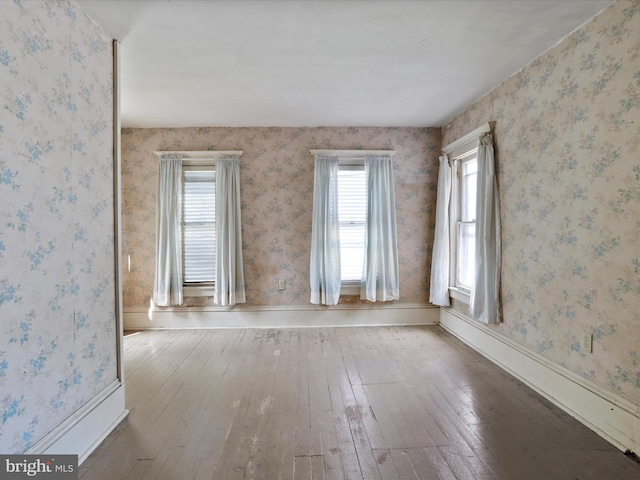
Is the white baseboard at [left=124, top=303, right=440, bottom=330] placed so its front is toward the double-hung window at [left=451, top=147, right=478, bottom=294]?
no

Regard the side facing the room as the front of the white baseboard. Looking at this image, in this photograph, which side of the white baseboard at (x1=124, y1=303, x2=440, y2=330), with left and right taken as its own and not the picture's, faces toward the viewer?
front

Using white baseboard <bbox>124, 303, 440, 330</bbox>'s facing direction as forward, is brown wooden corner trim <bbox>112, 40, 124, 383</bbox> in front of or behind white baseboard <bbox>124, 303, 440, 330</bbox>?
in front

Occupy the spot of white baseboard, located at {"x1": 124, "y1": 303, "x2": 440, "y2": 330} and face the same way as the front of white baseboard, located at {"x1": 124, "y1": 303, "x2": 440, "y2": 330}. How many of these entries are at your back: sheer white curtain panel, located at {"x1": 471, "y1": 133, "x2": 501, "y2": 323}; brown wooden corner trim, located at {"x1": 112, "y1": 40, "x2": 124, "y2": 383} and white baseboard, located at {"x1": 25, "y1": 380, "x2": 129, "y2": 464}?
0

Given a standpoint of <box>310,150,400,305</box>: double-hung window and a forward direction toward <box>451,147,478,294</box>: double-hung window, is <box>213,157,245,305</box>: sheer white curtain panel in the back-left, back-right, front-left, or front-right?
back-right

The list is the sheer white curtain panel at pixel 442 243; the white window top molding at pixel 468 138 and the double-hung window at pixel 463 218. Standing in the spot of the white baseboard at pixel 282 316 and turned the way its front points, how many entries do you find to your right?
0

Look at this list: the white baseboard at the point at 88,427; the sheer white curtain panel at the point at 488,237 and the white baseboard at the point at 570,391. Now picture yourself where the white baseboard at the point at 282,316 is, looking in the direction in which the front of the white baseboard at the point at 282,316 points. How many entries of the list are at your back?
0

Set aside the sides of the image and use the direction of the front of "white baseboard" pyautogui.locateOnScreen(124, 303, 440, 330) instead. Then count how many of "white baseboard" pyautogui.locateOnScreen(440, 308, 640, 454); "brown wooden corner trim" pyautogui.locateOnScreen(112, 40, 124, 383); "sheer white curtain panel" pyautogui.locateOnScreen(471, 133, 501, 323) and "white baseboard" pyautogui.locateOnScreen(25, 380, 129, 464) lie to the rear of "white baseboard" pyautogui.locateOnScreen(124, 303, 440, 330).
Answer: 0

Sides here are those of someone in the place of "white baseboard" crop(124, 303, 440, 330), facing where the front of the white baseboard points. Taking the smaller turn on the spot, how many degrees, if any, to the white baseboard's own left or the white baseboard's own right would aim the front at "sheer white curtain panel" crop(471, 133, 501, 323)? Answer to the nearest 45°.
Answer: approximately 45° to the white baseboard's own left

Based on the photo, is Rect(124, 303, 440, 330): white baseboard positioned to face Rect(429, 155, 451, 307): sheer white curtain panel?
no

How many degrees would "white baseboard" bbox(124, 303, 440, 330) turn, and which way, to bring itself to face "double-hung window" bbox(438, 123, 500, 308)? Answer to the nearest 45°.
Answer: approximately 90° to its left
